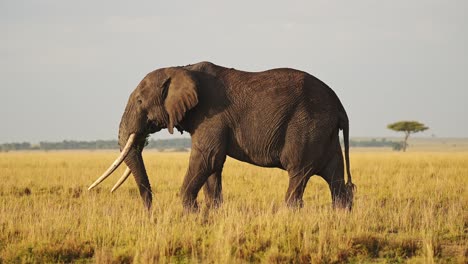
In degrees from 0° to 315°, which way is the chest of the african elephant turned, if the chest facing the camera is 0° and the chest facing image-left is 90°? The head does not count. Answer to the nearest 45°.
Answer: approximately 90°
